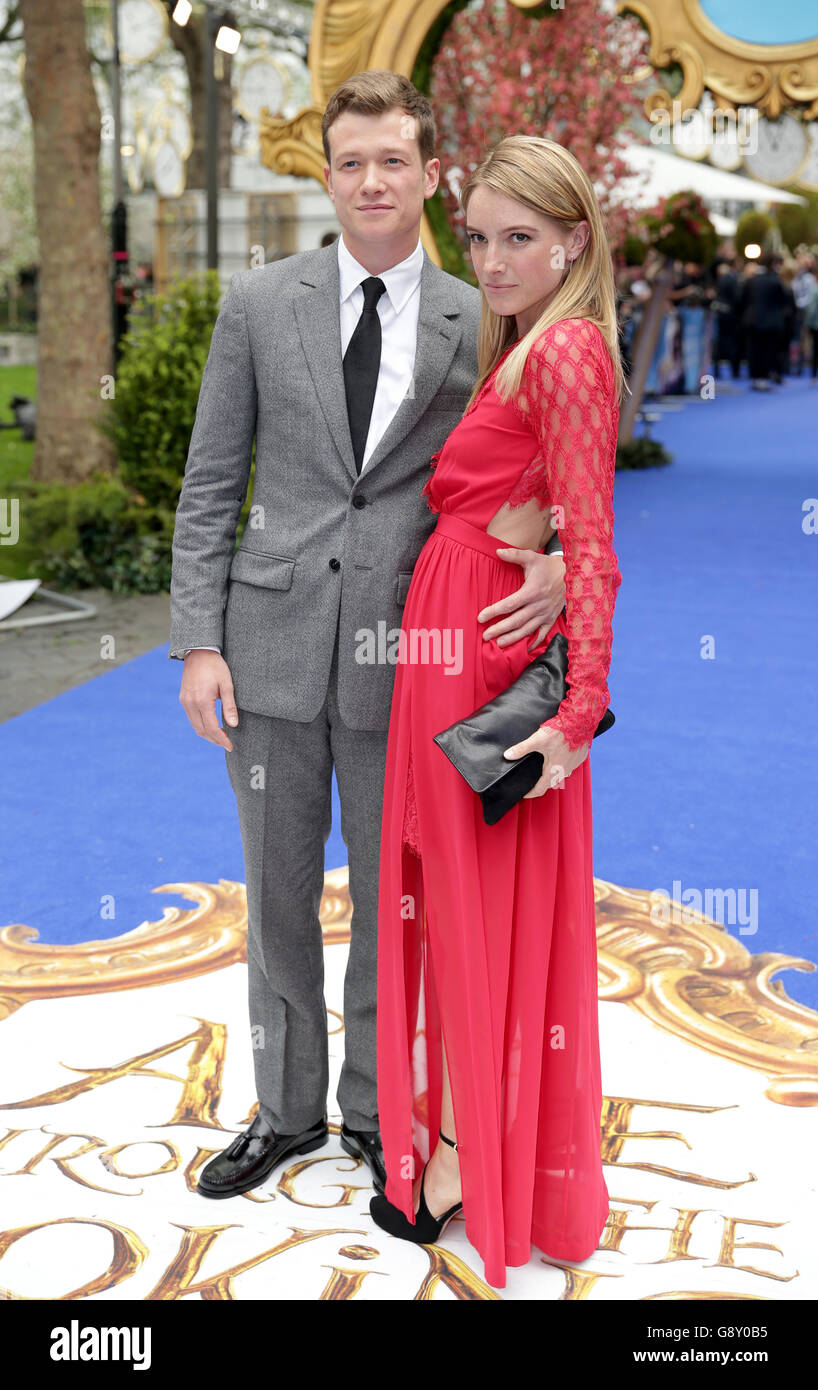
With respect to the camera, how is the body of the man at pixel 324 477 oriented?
toward the camera

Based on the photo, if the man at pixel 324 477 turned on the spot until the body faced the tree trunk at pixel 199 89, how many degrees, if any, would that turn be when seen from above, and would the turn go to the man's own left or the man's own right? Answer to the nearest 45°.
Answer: approximately 180°

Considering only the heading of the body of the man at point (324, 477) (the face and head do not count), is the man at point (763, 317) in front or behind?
behind

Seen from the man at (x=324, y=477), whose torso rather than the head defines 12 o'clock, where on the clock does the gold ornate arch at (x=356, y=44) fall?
The gold ornate arch is roughly at 6 o'clock from the man.

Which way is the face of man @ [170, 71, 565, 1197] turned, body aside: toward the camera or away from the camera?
toward the camera

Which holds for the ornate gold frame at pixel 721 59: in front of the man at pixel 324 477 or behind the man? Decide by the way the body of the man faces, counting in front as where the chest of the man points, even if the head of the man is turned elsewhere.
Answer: behind
